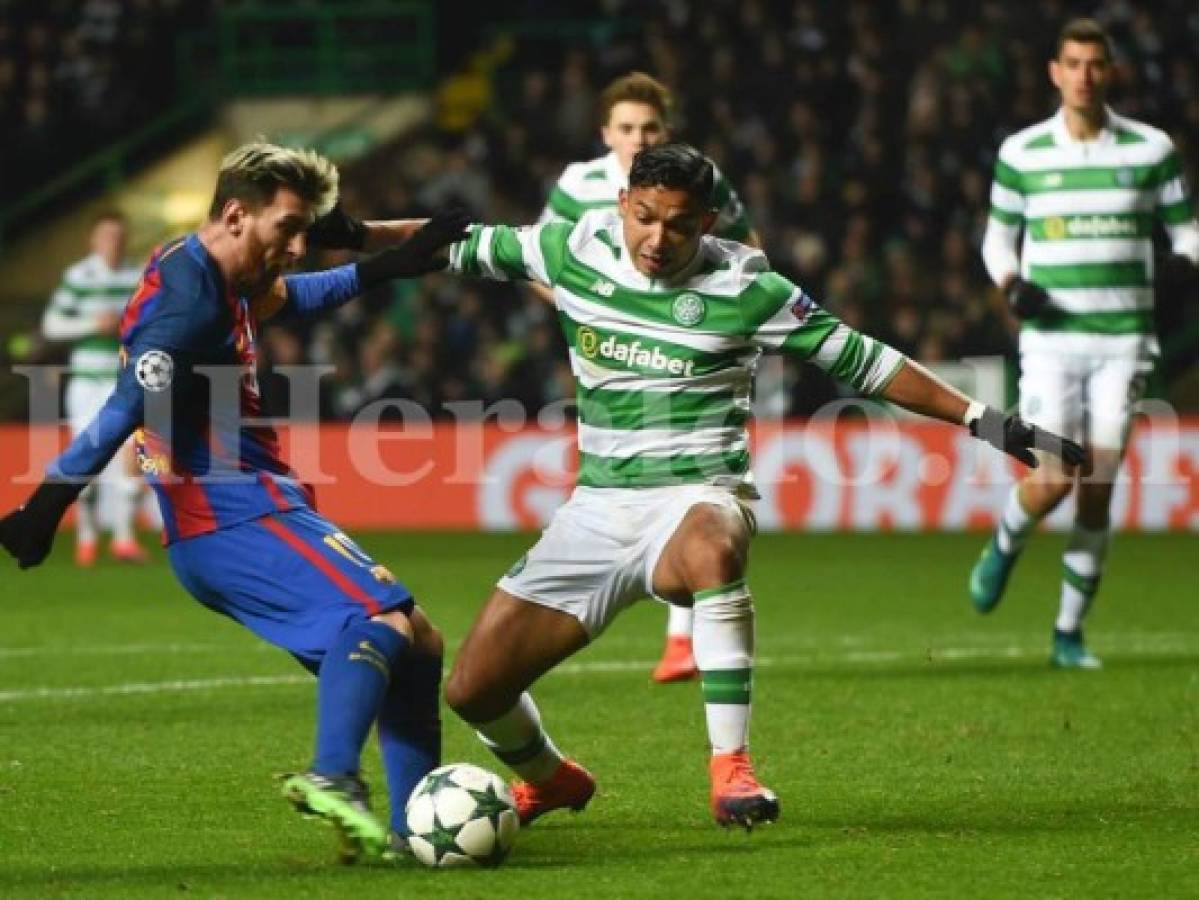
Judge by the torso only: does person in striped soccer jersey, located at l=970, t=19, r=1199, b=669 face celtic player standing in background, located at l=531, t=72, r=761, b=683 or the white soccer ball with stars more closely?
the white soccer ball with stars

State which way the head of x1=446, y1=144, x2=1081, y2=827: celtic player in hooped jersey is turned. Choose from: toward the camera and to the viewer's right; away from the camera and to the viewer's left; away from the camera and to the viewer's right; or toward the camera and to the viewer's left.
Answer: toward the camera and to the viewer's left

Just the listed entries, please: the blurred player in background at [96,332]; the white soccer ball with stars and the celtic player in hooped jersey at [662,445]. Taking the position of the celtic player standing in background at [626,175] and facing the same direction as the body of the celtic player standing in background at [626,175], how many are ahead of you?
2

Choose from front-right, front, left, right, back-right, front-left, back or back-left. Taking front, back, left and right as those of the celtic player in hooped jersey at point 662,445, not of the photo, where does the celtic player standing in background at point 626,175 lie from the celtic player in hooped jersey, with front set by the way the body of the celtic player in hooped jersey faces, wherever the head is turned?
back

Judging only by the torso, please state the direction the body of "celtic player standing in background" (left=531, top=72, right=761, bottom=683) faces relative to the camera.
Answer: toward the camera

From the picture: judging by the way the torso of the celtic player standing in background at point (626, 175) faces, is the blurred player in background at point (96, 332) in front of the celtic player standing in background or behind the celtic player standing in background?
behind

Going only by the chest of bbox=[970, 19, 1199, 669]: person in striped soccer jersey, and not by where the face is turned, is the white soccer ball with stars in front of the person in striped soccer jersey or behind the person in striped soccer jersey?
in front

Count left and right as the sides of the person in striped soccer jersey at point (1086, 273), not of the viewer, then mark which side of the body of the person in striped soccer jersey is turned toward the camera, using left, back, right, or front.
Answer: front

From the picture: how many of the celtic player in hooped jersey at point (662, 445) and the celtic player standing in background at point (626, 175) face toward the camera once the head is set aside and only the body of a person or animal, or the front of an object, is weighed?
2

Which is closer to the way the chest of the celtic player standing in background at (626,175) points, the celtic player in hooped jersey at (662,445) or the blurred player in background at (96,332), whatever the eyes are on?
the celtic player in hooped jersey

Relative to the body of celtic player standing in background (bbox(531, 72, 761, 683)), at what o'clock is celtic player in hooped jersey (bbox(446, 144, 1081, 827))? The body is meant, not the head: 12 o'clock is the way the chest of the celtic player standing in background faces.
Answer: The celtic player in hooped jersey is roughly at 12 o'clock from the celtic player standing in background.

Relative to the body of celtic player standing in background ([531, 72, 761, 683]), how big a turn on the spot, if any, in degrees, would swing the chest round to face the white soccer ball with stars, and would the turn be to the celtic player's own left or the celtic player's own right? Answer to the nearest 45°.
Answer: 0° — they already face it

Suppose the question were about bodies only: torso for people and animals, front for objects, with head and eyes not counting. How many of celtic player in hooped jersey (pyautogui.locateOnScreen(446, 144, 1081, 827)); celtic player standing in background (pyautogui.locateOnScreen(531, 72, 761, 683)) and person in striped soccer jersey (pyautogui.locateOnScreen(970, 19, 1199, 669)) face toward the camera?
3

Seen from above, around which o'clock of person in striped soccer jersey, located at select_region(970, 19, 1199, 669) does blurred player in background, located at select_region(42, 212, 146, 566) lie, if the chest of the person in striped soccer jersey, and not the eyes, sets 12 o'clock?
The blurred player in background is roughly at 4 o'clock from the person in striped soccer jersey.
